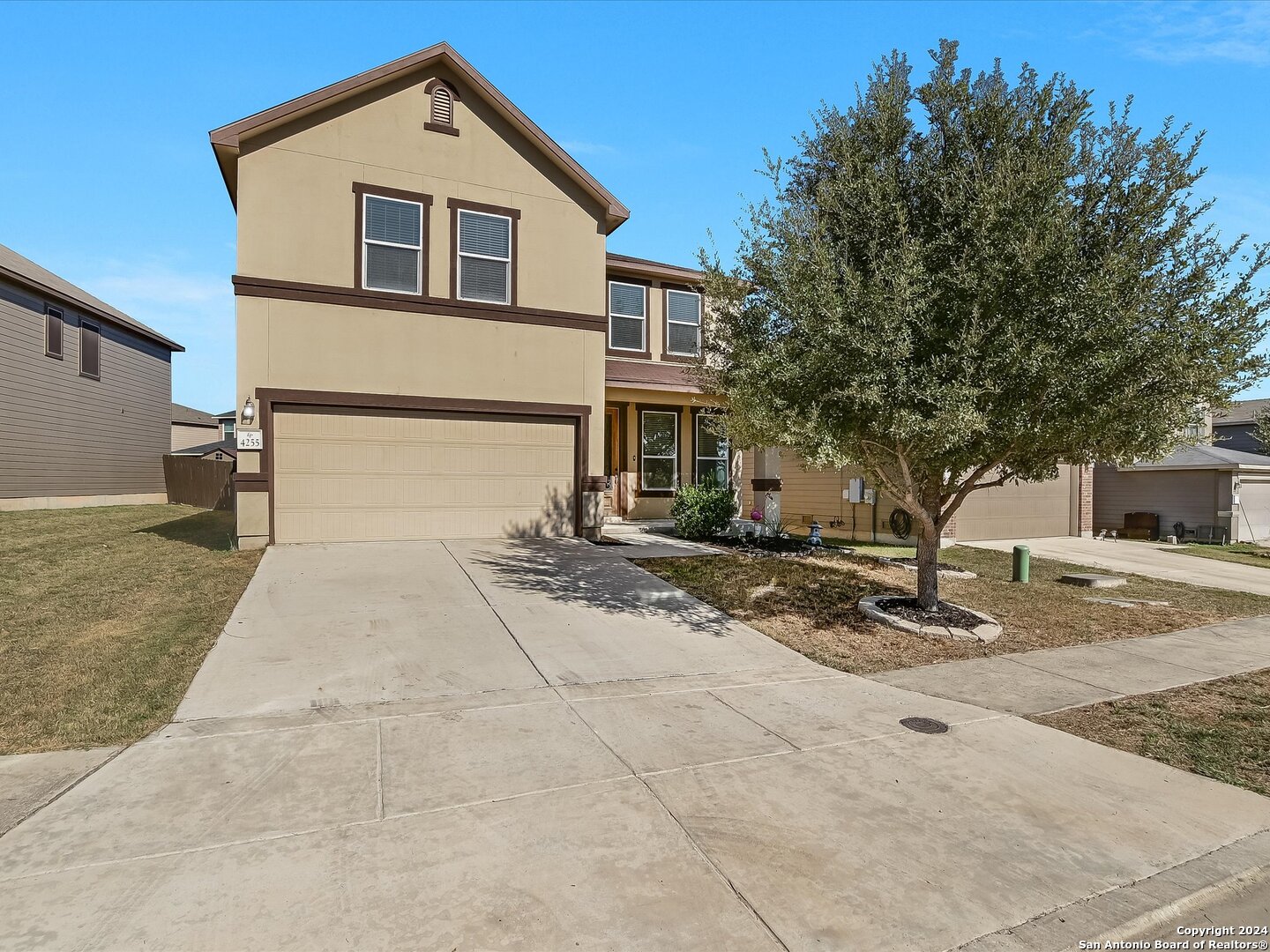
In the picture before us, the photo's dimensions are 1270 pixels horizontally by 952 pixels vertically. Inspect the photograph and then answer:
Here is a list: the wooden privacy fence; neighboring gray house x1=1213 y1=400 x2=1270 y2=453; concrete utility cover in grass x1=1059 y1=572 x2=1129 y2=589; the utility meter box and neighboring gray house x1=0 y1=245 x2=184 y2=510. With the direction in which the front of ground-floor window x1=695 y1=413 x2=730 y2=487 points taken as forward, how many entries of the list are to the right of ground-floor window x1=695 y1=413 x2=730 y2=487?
2

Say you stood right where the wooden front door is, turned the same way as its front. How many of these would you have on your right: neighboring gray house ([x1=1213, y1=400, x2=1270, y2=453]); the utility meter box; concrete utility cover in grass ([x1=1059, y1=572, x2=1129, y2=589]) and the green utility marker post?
0

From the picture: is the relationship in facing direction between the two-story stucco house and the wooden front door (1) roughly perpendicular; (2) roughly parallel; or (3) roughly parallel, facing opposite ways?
roughly parallel

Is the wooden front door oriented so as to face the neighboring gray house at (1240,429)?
no

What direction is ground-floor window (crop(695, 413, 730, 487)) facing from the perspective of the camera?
toward the camera

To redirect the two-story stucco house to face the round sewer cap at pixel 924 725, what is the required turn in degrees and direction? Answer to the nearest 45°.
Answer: approximately 45° to its left

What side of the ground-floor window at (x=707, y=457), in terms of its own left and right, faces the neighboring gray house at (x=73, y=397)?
right

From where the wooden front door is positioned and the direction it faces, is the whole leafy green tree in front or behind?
in front

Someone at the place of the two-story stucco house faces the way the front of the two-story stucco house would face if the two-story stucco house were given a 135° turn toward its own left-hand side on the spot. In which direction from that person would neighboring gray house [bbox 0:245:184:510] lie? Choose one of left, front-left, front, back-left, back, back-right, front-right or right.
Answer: left

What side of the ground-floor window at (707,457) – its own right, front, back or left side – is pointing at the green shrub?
front

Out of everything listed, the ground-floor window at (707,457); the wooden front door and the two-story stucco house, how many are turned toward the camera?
3

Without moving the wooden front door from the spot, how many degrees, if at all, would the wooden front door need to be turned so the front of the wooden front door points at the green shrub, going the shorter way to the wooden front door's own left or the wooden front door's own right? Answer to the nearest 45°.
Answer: approximately 45° to the wooden front door's own left

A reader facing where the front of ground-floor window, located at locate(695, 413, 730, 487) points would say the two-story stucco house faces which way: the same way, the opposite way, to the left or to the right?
the same way

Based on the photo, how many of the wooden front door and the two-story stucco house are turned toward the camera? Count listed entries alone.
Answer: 2

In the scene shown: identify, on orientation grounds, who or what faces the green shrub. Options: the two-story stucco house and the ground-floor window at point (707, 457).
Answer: the ground-floor window

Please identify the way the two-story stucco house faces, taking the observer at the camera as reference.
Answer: facing the viewer

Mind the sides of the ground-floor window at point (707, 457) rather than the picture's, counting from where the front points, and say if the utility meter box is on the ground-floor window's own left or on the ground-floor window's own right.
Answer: on the ground-floor window's own left

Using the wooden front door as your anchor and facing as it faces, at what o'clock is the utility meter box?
The utility meter box is roughly at 9 o'clock from the wooden front door.

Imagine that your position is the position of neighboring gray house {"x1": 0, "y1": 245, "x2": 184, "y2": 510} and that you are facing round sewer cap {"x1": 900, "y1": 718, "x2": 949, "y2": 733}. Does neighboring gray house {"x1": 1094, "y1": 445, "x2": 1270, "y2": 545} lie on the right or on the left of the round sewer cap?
left

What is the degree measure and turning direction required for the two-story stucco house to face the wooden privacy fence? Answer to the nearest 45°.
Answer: approximately 135° to its right
